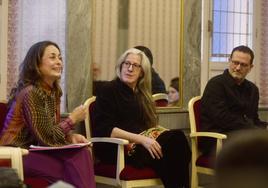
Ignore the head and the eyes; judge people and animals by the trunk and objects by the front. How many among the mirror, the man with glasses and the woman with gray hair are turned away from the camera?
0

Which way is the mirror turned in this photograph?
toward the camera

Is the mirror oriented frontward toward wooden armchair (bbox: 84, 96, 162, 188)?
yes

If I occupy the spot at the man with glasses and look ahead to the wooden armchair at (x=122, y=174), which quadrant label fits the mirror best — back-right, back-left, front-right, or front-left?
front-right

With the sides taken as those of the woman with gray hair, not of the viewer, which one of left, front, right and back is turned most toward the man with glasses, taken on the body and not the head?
left

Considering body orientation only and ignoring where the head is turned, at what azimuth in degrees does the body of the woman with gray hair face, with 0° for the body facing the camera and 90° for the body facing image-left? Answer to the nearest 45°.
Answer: approximately 315°

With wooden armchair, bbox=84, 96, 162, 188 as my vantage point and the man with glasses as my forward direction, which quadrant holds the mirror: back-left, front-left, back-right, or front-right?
front-left

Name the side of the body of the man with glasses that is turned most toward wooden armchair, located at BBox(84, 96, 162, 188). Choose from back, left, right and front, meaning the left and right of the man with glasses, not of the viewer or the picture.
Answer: right

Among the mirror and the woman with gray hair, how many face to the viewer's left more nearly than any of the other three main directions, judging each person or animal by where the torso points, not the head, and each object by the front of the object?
0
